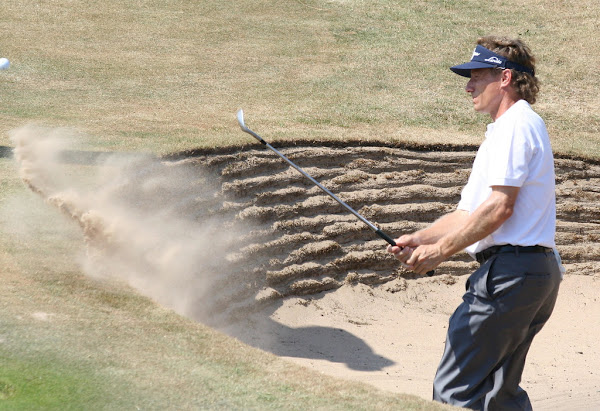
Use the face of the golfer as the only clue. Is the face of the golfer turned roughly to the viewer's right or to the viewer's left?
to the viewer's left

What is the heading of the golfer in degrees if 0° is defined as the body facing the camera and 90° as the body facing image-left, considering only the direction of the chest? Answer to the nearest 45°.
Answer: approximately 90°

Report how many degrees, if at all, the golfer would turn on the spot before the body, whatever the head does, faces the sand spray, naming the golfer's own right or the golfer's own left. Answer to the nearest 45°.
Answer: approximately 45° to the golfer's own right
